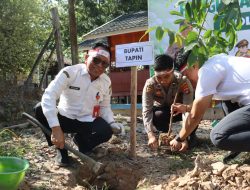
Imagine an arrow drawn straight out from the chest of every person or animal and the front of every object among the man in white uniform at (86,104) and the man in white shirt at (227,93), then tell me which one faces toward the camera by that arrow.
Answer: the man in white uniform at (86,104)

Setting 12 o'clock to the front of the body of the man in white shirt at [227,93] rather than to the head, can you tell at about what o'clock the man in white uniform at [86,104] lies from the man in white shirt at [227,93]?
the man in white uniform at [86,104] is roughly at 1 o'clock from the man in white shirt at [227,93].

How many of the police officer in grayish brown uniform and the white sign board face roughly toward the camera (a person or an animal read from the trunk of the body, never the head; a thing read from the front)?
2

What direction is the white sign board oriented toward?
toward the camera

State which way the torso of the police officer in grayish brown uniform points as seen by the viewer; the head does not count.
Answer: toward the camera

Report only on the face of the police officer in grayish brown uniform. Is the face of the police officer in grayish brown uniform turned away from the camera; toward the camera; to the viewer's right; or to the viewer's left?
toward the camera

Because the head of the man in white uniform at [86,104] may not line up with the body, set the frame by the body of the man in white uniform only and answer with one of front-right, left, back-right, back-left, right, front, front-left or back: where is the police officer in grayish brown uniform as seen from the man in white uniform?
left

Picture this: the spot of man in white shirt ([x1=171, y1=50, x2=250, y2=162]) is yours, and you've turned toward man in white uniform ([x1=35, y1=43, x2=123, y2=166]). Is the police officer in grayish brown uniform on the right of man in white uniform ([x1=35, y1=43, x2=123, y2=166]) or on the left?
right

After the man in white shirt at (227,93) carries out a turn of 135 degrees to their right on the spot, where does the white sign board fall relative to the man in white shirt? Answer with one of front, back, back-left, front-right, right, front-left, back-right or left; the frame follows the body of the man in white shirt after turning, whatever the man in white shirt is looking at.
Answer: left

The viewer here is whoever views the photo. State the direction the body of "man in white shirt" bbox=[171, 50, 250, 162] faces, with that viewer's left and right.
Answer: facing to the left of the viewer

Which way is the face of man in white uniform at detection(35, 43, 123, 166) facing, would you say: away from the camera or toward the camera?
toward the camera

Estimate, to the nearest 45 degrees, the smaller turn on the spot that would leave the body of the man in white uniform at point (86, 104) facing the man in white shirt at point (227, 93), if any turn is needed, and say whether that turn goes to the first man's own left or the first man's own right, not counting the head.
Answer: approximately 45° to the first man's own left

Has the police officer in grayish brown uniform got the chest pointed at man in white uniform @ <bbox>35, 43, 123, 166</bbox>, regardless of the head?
no
